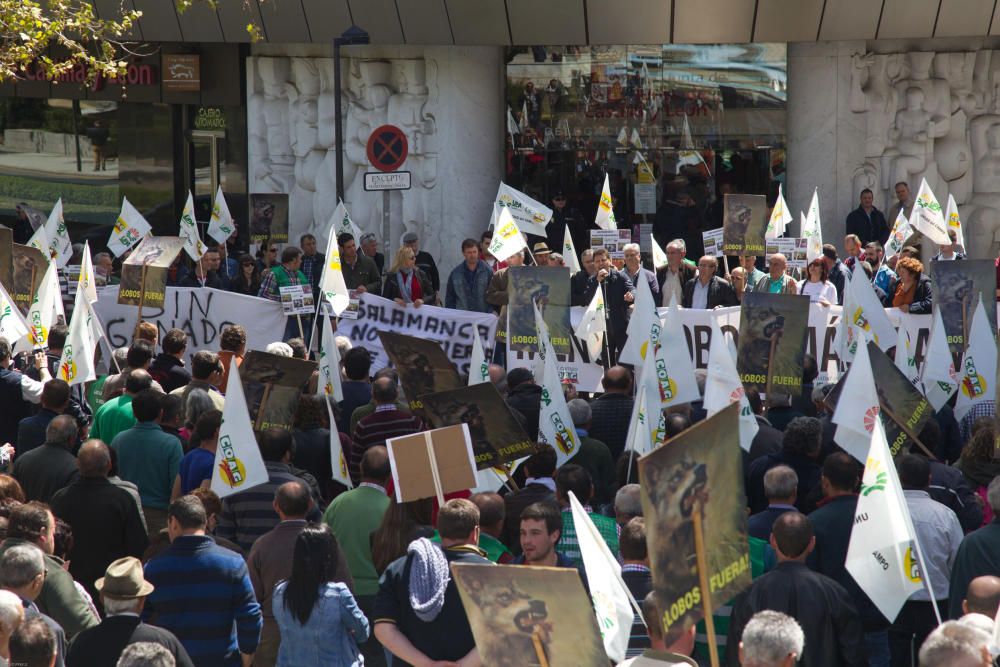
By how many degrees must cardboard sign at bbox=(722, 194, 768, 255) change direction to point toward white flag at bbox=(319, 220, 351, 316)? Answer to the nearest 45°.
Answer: approximately 45° to its right

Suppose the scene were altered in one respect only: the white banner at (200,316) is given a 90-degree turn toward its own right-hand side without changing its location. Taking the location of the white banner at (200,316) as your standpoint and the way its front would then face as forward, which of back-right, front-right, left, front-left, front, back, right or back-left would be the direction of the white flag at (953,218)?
back

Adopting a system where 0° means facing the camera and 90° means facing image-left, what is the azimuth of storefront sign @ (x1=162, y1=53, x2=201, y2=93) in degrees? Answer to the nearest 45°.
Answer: approximately 0°

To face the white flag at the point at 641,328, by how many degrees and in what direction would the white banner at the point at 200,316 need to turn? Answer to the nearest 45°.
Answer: approximately 45° to its left

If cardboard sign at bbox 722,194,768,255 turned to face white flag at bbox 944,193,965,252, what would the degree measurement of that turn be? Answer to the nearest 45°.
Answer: approximately 135° to its left

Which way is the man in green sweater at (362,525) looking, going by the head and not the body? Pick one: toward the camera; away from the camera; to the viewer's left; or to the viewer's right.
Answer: away from the camera

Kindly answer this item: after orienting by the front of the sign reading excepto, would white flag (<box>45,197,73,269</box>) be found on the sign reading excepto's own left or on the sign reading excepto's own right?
on the sign reading excepto's own right

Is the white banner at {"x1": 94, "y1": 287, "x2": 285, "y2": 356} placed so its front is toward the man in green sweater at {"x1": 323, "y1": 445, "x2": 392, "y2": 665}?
yes

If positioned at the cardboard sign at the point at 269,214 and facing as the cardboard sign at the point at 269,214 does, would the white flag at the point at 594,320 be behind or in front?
in front

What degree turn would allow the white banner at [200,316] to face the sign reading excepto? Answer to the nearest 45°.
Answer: approximately 135° to its left

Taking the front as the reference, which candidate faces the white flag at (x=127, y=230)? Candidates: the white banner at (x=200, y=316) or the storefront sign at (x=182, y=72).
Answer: the storefront sign

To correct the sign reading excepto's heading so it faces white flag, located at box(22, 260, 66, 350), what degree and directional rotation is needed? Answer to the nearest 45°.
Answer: approximately 45° to its right

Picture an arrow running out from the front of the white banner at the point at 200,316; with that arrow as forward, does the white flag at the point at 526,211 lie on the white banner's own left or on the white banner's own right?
on the white banner's own left
